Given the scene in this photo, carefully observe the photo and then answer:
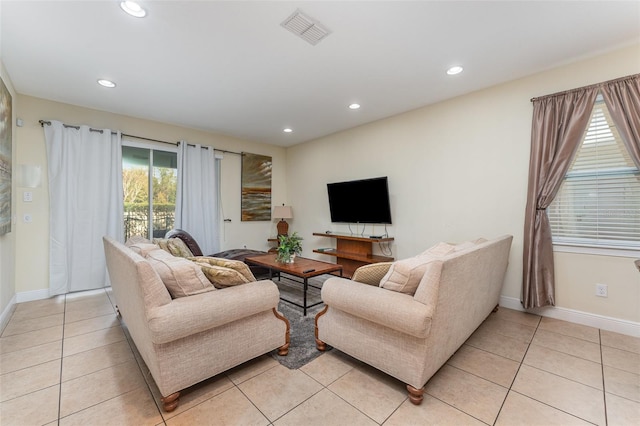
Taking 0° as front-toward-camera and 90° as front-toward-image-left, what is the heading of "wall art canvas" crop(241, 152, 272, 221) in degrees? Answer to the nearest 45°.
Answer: approximately 315°

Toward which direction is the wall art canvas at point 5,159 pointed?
to the viewer's right

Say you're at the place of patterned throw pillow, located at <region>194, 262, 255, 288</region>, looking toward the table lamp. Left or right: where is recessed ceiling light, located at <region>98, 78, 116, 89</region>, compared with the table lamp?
left

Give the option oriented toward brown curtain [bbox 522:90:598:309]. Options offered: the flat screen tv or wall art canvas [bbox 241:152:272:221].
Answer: the wall art canvas

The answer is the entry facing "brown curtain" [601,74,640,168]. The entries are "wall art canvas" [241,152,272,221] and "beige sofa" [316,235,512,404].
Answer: the wall art canvas

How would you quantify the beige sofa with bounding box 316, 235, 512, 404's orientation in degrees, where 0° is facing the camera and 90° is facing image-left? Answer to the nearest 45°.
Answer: approximately 135°

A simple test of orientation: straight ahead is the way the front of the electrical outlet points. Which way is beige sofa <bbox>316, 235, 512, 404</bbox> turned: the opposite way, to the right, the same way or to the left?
to the right

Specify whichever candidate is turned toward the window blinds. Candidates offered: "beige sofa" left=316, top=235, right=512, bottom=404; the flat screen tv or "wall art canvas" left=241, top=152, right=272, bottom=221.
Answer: the wall art canvas

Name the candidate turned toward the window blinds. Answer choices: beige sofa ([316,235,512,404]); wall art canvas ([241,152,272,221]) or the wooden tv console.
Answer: the wall art canvas
